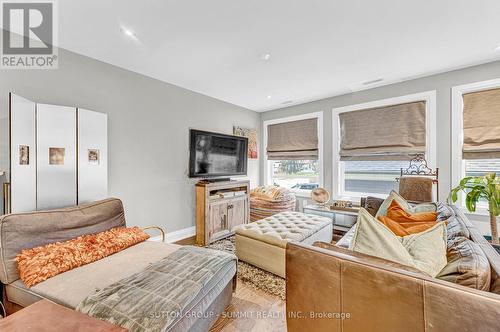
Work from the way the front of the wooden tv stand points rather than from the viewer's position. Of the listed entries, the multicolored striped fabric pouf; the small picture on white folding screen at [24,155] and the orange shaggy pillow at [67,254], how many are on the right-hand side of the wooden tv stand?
2

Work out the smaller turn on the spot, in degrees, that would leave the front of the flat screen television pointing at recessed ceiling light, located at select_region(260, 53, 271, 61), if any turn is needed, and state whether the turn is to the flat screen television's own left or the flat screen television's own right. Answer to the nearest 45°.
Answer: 0° — it already faces it

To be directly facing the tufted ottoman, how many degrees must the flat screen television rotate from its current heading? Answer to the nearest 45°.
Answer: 0° — it already faces it

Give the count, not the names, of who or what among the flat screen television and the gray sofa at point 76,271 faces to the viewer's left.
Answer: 0

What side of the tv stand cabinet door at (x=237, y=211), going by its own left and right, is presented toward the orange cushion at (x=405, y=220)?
front

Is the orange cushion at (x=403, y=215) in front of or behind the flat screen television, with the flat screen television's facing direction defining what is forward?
in front

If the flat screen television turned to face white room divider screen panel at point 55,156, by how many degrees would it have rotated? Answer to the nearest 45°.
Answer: approximately 90° to its right

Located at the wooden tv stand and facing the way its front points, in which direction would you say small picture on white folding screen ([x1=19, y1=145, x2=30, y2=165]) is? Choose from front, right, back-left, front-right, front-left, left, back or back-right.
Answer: right

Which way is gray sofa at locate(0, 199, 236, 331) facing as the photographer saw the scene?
facing the viewer and to the right of the viewer

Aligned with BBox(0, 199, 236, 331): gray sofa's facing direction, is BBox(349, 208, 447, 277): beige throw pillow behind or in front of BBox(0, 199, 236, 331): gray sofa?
in front
